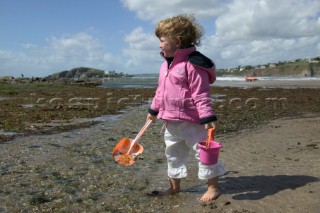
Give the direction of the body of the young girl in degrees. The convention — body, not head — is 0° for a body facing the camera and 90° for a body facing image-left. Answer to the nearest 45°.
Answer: approximately 45°

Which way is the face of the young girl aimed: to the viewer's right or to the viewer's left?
to the viewer's left
